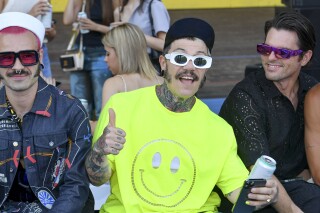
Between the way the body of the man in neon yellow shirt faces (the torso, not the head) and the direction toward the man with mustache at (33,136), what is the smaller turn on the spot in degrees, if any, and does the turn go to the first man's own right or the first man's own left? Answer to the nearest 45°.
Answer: approximately 90° to the first man's own right

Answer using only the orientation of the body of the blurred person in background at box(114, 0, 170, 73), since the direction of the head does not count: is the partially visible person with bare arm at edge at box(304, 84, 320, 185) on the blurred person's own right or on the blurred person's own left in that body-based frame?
on the blurred person's own left

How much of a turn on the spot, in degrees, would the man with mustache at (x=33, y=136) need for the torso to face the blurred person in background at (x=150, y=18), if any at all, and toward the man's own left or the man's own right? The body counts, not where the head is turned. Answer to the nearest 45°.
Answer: approximately 135° to the man's own left

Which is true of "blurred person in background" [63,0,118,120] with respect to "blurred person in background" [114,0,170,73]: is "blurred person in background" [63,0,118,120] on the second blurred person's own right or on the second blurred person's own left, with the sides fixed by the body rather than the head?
on the second blurred person's own right

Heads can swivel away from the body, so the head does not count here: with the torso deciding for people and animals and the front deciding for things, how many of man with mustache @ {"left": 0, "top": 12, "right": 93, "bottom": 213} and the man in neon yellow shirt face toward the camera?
2
